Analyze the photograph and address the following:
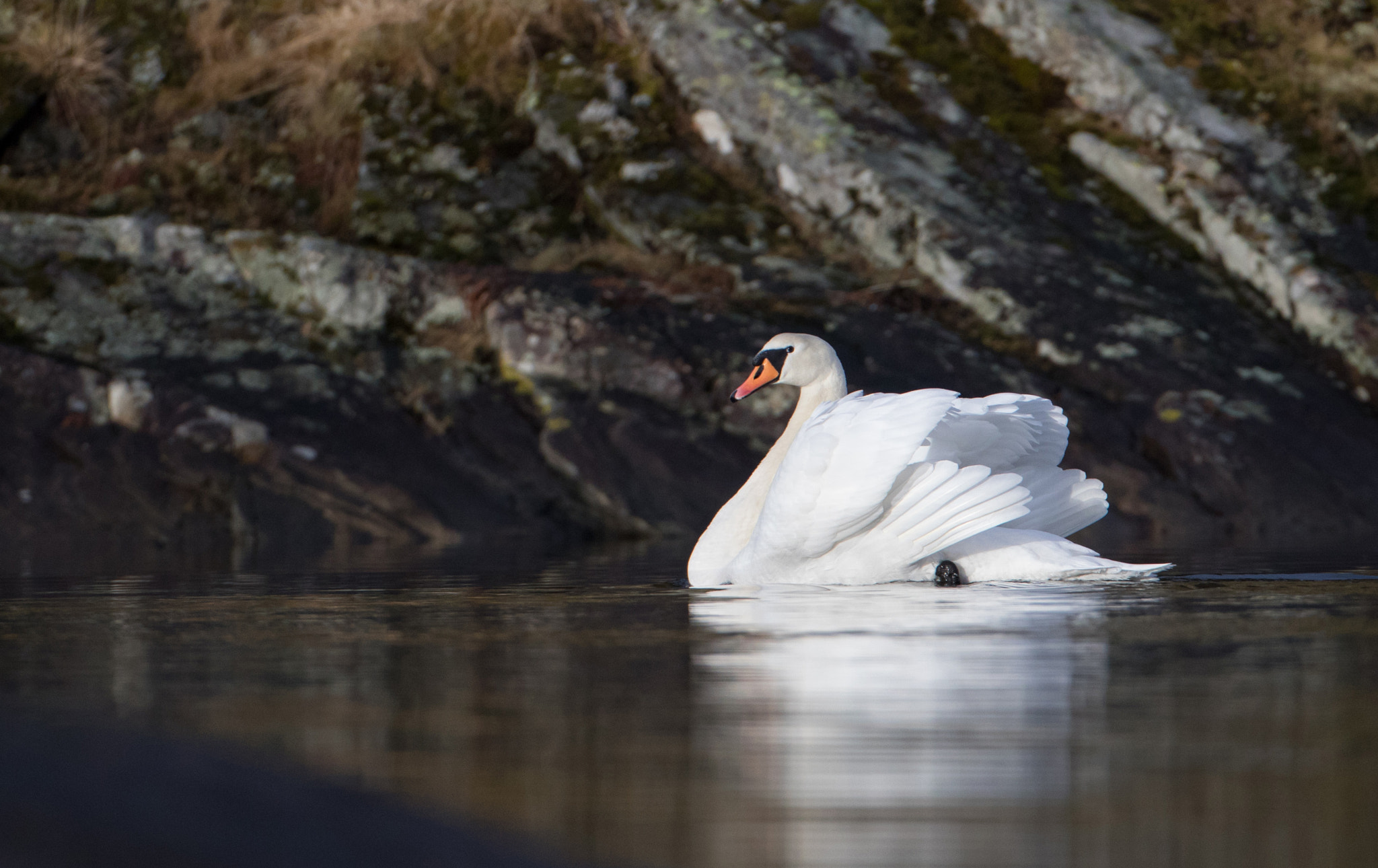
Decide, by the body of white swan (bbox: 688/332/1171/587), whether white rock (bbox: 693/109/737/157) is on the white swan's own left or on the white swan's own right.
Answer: on the white swan's own right

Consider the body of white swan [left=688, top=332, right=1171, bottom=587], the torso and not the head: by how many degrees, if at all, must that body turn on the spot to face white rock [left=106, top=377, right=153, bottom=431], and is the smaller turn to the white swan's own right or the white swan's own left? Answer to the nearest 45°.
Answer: approximately 45° to the white swan's own right

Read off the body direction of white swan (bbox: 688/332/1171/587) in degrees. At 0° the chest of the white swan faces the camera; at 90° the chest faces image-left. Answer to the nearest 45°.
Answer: approximately 90°

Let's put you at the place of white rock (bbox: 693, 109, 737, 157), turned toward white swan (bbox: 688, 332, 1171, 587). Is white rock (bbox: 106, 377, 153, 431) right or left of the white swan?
right
